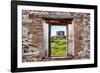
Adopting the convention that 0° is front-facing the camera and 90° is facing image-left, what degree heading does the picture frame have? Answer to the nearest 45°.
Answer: approximately 315°
